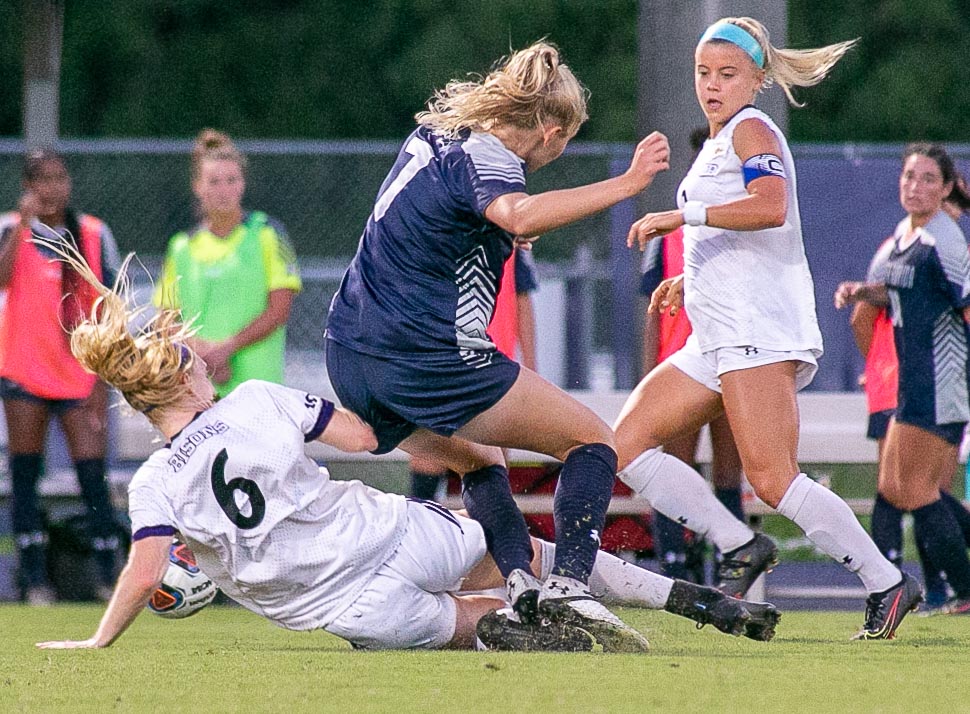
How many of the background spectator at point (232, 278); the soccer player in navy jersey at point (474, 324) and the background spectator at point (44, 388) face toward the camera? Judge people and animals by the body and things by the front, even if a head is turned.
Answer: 2

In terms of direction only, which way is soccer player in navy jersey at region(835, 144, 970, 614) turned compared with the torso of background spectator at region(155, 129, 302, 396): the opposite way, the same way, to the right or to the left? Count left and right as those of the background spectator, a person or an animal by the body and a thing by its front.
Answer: to the right

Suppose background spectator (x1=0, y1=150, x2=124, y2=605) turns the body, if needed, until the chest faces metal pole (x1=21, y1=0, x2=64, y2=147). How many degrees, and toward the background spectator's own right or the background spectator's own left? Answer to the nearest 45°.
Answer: approximately 180°

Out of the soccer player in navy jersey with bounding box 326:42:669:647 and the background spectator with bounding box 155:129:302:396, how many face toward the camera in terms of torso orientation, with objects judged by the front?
1

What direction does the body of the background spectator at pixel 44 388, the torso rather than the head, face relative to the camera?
toward the camera

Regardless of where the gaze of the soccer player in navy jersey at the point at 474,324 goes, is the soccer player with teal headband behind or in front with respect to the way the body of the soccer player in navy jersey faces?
in front

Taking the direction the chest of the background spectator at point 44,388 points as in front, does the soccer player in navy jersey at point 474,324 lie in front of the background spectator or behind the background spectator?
in front

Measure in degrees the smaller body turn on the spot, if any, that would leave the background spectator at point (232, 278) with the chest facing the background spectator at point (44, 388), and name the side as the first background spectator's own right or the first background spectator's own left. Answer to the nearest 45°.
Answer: approximately 90° to the first background spectator's own right

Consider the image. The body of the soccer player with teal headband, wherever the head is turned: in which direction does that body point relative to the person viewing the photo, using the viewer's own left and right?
facing the viewer and to the left of the viewer

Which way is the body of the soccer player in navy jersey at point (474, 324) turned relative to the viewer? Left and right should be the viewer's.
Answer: facing away from the viewer and to the right of the viewer
